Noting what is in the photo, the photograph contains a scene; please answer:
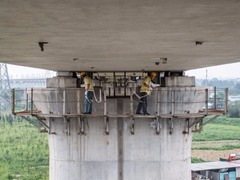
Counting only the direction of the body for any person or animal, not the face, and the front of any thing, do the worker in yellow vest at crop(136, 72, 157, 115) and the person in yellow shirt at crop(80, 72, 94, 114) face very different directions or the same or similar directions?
very different directions
